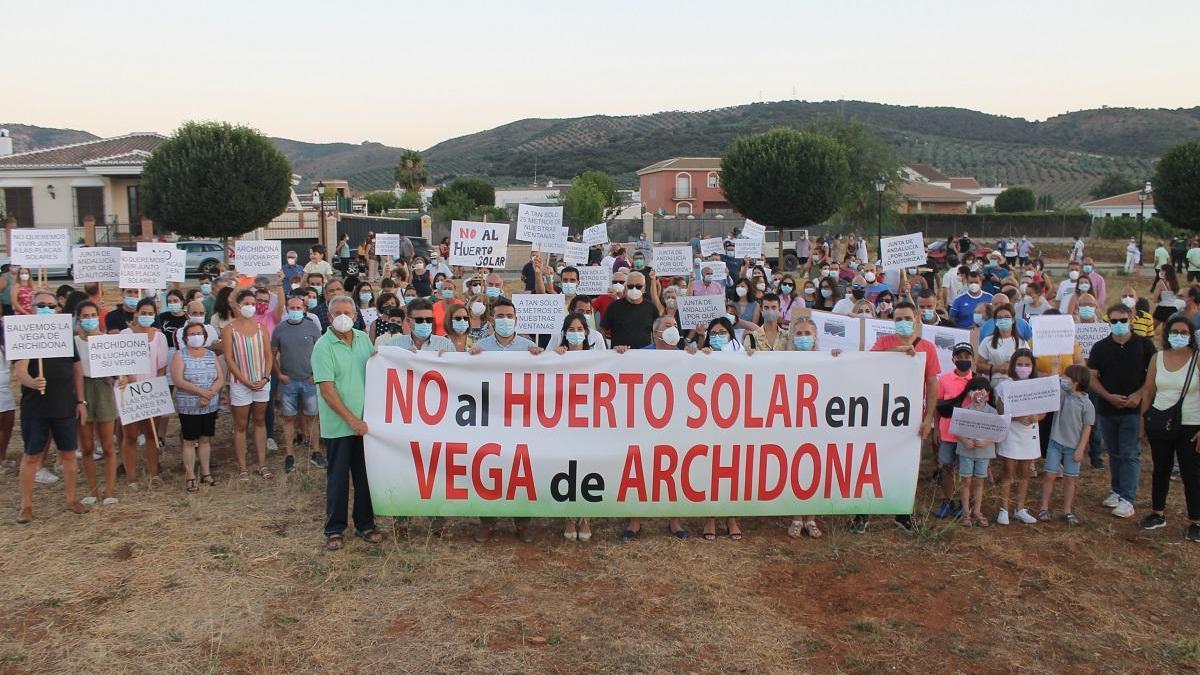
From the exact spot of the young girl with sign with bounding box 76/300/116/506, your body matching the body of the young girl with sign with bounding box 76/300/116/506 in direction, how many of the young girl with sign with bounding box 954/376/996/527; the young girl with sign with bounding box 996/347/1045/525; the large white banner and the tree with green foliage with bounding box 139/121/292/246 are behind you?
1

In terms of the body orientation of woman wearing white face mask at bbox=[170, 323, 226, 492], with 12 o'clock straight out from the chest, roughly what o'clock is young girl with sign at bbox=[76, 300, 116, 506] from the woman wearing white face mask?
The young girl with sign is roughly at 3 o'clock from the woman wearing white face mask.

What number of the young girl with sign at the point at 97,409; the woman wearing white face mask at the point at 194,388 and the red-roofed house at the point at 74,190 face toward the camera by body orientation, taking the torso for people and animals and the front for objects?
3

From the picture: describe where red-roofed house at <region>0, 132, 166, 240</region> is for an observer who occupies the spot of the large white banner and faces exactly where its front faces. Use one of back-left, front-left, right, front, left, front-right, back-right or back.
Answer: back-right

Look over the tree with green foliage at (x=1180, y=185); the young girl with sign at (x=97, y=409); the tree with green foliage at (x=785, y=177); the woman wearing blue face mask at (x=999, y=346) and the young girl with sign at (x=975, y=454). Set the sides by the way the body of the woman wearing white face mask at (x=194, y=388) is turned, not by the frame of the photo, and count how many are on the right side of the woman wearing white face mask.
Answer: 1
